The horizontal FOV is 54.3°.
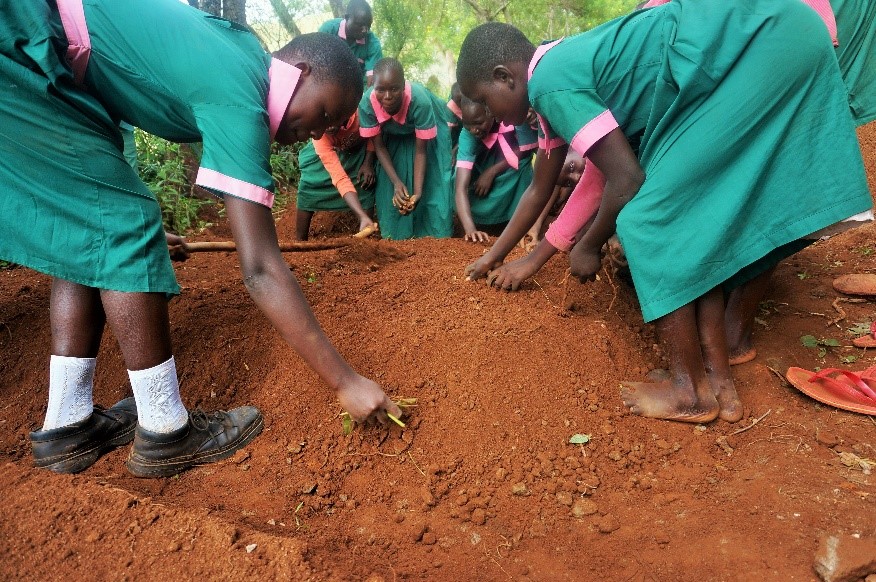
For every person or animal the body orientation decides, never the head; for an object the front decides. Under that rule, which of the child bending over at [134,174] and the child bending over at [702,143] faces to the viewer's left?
the child bending over at [702,143]

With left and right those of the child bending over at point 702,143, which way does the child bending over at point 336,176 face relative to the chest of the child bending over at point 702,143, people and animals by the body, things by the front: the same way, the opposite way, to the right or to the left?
the opposite way

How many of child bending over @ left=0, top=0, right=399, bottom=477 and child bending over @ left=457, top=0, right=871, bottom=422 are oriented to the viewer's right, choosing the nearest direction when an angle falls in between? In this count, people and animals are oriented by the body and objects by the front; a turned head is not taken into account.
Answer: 1

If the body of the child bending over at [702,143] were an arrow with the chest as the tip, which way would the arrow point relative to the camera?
to the viewer's left

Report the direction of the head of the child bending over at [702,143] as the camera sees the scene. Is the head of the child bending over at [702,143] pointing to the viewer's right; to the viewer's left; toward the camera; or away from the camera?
to the viewer's left

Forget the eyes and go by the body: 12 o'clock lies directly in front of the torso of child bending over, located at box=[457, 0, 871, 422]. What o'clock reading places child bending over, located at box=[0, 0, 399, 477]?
child bending over, located at box=[0, 0, 399, 477] is roughly at 11 o'clock from child bending over, located at box=[457, 0, 871, 422].

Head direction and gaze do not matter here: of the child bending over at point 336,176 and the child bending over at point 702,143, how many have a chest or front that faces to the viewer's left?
1

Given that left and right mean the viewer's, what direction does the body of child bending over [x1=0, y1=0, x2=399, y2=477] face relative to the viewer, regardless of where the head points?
facing to the right of the viewer
